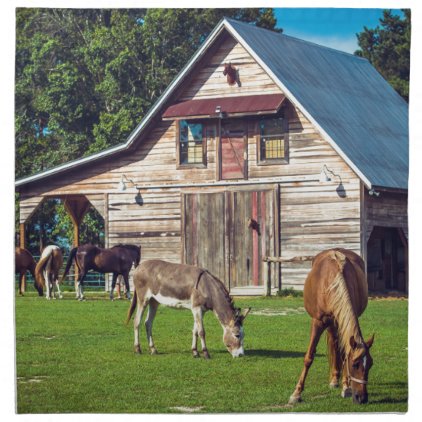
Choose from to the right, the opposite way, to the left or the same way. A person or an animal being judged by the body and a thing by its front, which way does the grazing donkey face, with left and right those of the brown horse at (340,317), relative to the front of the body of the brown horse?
to the left

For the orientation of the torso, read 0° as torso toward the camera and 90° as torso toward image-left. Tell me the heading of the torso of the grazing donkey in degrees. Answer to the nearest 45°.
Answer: approximately 270°

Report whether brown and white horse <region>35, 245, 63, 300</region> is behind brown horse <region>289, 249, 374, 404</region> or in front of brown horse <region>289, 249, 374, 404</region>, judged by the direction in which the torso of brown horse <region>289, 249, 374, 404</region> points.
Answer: behind

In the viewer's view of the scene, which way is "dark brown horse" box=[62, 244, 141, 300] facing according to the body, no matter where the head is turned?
to the viewer's right

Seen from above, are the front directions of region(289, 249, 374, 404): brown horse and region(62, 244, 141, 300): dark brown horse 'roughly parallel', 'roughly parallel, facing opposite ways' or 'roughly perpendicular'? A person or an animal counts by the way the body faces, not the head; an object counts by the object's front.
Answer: roughly perpendicular

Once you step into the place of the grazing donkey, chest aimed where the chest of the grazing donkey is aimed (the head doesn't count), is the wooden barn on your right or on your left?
on your left

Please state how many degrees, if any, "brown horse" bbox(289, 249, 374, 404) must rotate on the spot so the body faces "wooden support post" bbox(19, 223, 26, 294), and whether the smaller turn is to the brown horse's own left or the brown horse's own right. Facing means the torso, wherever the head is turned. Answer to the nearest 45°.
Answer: approximately 135° to the brown horse's own right

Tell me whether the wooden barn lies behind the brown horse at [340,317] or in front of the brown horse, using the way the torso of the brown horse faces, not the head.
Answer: behind
